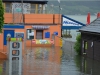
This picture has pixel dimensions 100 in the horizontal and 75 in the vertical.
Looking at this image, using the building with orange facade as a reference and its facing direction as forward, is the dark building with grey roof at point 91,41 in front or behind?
in front

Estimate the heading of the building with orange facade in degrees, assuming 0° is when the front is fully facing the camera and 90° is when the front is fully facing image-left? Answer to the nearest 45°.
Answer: approximately 0°
